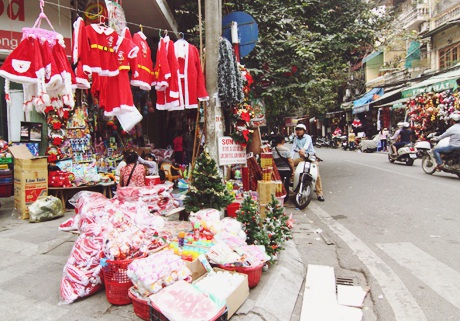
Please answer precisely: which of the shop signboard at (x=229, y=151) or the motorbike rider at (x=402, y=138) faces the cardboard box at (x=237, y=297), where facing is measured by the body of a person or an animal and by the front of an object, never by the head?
the shop signboard

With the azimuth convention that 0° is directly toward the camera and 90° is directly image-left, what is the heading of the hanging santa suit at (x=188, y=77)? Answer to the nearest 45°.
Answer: approximately 45°

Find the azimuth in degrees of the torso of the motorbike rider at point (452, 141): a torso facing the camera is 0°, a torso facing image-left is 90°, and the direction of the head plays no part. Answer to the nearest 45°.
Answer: approximately 90°

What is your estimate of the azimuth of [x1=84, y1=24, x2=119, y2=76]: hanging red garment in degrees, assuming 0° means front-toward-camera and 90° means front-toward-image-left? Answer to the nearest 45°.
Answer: approximately 0°

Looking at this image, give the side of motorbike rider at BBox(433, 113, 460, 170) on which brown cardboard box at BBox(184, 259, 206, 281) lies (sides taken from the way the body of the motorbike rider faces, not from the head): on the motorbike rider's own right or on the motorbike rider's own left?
on the motorbike rider's own left

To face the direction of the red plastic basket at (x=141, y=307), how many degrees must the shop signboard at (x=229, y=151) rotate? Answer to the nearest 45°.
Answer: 0° — it already faces it

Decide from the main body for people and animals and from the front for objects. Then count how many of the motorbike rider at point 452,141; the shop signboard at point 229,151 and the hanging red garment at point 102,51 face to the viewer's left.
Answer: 1

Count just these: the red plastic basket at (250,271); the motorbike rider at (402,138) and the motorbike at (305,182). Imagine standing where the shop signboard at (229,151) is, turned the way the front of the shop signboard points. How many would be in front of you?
1
